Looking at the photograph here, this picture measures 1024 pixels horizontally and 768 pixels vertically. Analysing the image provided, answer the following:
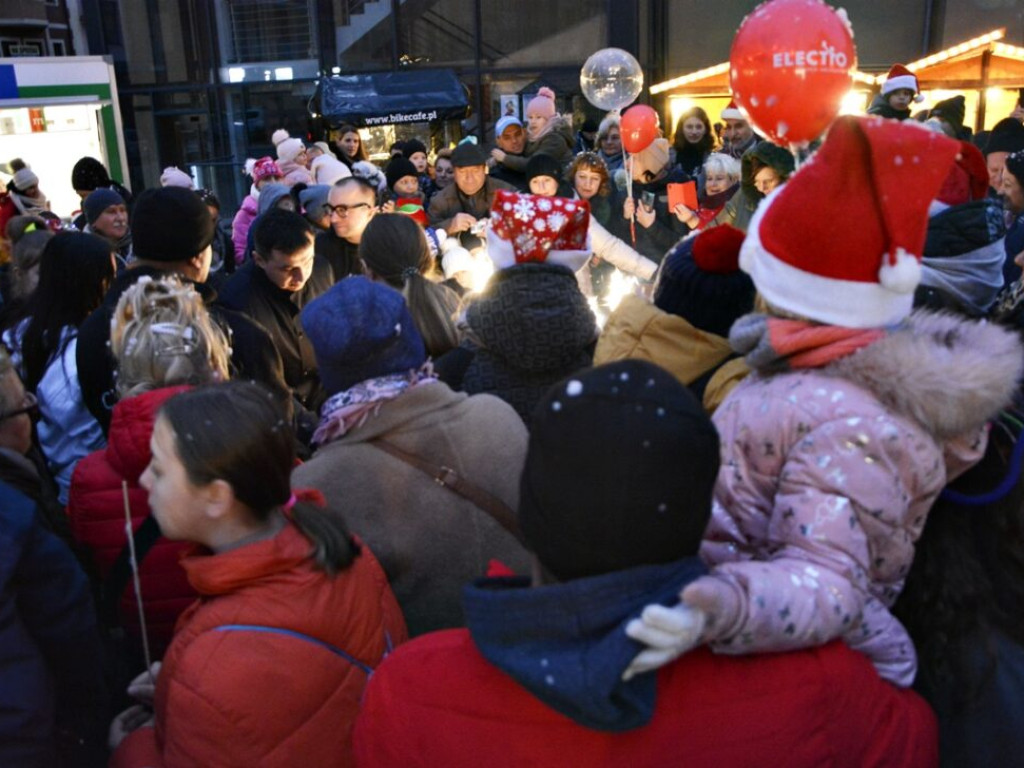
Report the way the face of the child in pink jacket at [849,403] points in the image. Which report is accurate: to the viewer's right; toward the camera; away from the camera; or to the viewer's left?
away from the camera

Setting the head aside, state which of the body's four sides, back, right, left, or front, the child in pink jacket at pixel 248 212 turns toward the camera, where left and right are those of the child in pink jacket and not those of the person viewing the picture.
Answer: right

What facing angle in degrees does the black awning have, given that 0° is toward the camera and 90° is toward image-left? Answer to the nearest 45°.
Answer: approximately 0°

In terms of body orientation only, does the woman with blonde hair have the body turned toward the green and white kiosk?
yes

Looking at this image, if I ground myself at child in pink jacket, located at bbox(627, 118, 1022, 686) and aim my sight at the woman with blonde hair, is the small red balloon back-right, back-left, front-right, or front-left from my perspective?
front-right

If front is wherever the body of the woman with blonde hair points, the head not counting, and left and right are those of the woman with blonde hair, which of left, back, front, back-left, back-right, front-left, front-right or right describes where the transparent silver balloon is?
front-right

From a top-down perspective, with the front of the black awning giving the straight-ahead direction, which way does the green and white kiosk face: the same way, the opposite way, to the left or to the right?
the same way

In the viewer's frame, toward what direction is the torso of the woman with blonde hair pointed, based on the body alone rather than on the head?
away from the camera

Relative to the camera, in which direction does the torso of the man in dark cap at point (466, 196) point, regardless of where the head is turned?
toward the camera

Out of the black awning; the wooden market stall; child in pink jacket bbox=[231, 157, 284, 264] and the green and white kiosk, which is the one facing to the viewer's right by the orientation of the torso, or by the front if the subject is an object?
the child in pink jacket

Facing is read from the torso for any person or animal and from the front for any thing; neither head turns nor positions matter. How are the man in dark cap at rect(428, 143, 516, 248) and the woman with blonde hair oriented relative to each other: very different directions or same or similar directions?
very different directions

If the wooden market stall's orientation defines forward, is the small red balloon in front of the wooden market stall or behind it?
in front

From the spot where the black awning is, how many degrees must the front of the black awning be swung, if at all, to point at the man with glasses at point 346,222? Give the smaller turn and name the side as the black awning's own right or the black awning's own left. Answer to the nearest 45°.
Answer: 0° — it already faces them

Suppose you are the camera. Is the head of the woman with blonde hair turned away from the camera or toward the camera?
away from the camera

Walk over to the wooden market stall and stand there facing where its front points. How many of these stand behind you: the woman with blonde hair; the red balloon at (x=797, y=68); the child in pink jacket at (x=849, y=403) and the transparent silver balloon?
0
